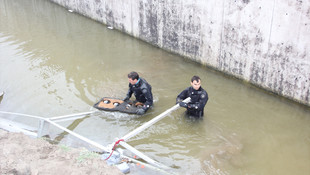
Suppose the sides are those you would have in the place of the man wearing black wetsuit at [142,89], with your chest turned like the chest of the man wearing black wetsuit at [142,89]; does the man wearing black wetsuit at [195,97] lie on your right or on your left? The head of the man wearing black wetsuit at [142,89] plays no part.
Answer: on your left
